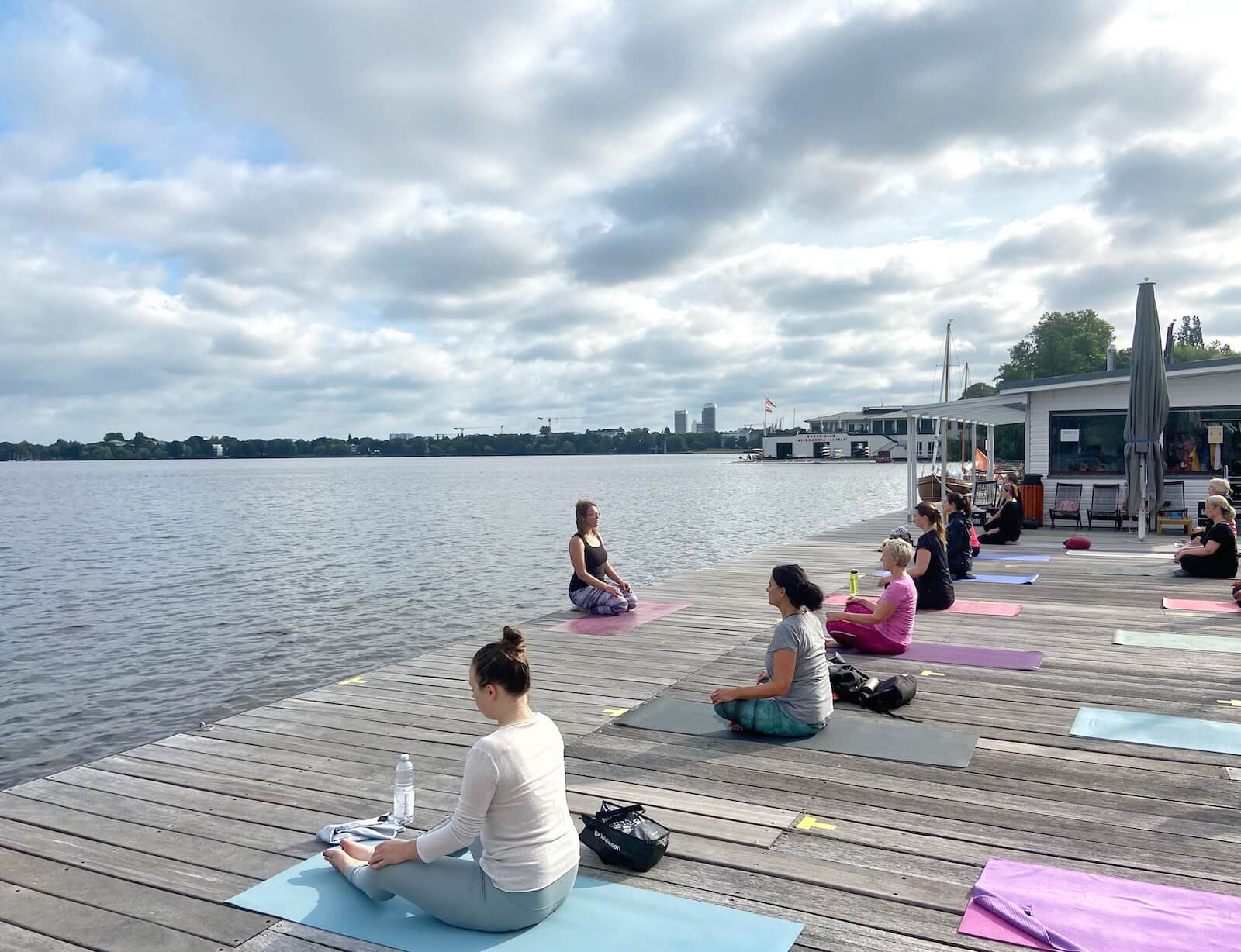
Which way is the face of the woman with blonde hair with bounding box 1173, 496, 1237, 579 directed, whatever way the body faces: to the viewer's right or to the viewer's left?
to the viewer's left

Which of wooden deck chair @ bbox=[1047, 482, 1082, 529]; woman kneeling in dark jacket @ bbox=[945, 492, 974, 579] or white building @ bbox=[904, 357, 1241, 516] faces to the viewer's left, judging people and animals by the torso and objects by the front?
the woman kneeling in dark jacket

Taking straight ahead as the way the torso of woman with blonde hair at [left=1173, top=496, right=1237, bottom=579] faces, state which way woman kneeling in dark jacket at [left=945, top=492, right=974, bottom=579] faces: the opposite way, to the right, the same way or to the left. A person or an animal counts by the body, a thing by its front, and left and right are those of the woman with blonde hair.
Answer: the same way

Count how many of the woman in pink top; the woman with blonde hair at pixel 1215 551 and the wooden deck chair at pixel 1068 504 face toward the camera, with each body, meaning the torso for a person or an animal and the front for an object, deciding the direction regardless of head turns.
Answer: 1

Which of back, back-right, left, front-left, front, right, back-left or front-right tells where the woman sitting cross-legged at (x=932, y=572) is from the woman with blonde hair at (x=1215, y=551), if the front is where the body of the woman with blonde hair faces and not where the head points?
front-left

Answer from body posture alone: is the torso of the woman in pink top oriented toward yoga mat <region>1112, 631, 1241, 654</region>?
no

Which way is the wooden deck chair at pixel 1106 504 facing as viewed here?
toward the camera

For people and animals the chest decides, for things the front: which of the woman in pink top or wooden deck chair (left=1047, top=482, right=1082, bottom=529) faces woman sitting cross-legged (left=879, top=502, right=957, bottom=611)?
the wooden deck chair

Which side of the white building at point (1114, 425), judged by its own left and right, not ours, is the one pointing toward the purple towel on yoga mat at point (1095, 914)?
front

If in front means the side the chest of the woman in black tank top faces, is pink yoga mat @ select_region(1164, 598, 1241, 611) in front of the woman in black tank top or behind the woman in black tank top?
in front

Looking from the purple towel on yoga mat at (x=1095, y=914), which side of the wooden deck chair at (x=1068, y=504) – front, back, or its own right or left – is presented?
front

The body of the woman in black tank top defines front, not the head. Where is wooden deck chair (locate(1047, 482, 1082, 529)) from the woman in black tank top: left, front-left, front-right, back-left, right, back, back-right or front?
left

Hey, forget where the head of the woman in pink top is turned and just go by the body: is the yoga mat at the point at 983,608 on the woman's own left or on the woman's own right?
on the woman's own right

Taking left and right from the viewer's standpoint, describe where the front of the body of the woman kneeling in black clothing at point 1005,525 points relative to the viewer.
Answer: facing to the left of the viewer

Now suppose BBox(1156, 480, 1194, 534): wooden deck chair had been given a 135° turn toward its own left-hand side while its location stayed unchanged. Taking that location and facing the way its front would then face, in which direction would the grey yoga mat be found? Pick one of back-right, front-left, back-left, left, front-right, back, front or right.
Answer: back-right

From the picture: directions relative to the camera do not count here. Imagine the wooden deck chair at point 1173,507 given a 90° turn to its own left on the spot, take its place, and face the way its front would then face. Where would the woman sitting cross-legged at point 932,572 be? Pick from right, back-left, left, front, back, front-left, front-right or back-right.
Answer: right

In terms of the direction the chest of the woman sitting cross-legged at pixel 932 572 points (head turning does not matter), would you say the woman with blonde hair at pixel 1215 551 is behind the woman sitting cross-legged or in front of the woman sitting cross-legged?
behind

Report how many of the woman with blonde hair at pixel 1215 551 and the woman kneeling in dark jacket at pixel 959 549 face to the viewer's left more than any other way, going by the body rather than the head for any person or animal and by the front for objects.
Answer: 2

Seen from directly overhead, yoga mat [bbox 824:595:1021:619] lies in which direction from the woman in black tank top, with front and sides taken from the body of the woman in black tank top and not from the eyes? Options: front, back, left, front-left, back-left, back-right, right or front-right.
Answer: front-left

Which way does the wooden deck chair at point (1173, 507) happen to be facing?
toward the camera

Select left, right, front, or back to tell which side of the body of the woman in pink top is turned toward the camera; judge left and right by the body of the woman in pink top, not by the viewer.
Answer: left

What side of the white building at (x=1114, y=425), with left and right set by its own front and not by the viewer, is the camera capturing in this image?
front

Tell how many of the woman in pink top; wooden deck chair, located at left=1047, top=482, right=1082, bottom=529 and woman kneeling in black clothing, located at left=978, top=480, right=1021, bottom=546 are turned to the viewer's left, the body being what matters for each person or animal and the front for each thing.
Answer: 2

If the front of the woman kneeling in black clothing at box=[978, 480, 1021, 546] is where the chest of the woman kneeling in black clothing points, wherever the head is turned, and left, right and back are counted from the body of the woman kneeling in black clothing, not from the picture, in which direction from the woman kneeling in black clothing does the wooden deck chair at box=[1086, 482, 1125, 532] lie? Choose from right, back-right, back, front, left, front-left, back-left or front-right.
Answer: back-right
